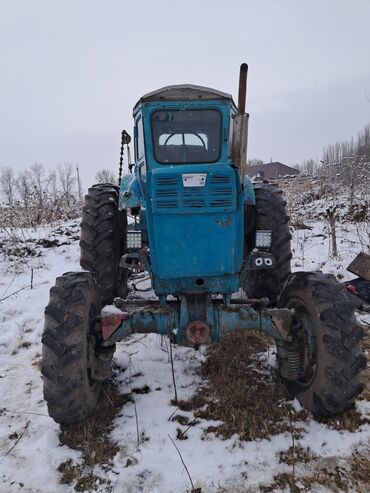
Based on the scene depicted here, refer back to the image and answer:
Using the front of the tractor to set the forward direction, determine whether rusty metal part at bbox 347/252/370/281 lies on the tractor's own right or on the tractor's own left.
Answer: on the tractor's own left

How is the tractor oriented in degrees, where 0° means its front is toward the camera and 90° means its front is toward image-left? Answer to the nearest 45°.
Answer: approximately 0°
